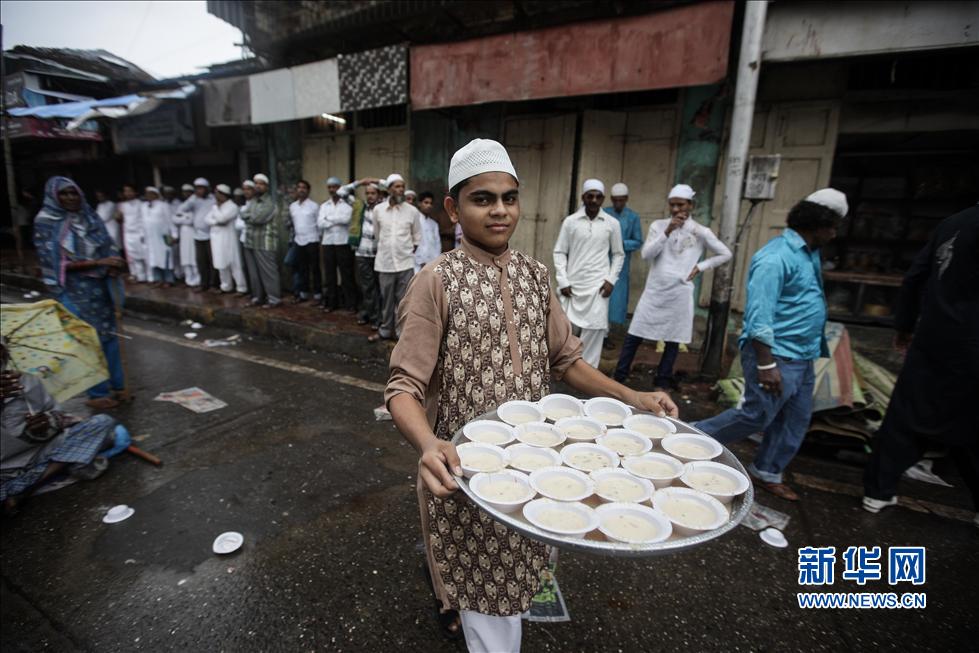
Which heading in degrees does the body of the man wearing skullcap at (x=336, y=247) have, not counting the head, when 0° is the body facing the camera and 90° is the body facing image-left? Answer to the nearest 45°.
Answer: approximately 0°

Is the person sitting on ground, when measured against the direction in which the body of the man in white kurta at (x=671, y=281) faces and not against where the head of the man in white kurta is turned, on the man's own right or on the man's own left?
on the man's own right

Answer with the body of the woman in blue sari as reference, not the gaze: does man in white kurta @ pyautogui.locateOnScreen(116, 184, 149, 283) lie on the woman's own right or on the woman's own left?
on the woman's own left

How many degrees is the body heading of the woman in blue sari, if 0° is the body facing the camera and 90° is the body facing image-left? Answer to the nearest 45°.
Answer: approximately 315°

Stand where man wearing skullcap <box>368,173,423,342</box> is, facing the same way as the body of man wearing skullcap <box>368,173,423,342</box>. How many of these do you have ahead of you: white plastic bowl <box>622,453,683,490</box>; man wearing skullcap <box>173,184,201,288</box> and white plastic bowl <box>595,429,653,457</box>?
2

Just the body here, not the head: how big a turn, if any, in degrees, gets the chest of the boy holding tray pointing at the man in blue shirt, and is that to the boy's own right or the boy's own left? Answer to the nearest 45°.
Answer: approximately 90° to the boy's own left

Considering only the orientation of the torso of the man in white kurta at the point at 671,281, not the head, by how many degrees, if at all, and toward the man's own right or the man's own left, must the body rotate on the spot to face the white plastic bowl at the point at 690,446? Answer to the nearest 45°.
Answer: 0° — they already face it
